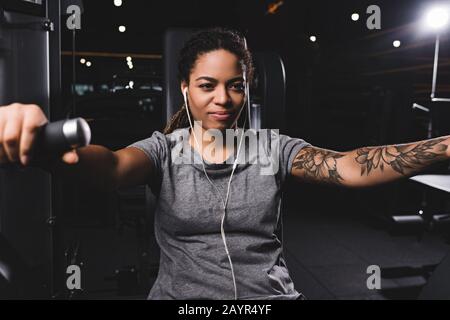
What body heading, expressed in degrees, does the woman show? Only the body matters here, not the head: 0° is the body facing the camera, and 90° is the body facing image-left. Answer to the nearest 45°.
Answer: approximately 0°

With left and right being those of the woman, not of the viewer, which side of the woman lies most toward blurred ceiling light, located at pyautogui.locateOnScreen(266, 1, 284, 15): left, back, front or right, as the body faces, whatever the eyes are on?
back
